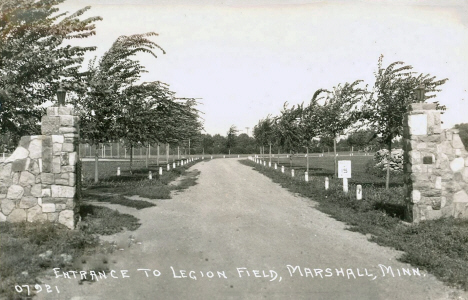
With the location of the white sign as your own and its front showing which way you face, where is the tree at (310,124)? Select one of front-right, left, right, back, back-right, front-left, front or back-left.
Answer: back

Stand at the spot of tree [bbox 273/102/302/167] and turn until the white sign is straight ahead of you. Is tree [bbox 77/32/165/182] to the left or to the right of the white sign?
right

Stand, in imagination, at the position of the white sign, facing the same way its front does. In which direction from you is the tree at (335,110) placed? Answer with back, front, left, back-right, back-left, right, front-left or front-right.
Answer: back

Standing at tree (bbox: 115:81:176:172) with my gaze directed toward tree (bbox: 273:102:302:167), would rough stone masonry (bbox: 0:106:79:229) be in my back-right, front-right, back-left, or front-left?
back-right

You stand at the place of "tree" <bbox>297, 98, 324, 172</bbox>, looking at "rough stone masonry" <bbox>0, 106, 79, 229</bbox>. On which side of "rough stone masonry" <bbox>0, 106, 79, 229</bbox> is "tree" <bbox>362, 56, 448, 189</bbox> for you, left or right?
left

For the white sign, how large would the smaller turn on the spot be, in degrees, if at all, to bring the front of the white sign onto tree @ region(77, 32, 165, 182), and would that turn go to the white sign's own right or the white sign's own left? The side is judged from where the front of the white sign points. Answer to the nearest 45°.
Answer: approximately 90° to the white sign's own right

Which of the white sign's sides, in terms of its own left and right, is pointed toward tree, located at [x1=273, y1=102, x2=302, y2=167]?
back

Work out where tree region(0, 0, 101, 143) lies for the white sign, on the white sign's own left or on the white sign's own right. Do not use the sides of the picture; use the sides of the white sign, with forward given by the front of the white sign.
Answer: on the white sign's own right

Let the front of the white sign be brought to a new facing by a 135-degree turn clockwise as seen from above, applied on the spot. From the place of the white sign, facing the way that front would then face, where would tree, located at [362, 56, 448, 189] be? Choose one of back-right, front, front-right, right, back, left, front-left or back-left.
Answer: right

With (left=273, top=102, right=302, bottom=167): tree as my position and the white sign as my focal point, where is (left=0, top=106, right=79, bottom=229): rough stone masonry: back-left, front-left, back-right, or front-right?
front-right

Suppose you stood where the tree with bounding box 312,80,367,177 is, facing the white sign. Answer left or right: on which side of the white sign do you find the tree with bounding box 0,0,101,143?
right

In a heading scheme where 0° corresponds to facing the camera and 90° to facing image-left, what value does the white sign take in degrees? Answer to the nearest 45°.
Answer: approximately 0°
